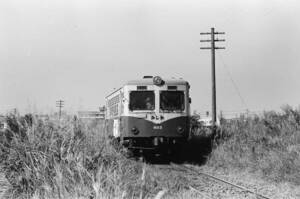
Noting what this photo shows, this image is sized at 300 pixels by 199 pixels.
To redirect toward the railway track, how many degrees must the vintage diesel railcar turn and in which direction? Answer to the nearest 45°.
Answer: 0° — it already faces it

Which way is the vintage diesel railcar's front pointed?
toward the camera
